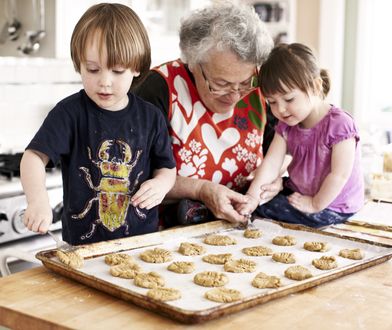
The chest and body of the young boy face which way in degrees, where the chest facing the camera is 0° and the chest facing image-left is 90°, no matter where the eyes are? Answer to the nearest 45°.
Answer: approximately 0°

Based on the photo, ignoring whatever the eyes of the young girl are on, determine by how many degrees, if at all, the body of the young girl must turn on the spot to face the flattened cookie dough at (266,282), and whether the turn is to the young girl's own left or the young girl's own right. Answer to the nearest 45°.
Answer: approximately 45° to the young girl's own left

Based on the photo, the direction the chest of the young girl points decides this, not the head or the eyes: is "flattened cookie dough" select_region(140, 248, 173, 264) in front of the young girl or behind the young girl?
in front

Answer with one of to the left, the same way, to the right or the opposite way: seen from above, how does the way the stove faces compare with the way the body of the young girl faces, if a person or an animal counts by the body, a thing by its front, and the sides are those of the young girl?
to the left

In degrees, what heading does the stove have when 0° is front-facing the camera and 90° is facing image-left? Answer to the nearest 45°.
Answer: approximately 315°

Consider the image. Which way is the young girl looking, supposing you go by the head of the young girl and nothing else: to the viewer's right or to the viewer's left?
to the viewer's left
